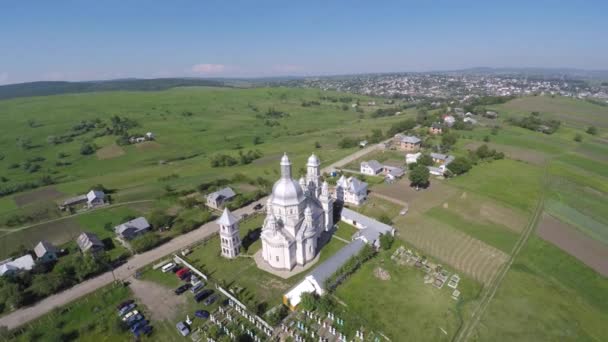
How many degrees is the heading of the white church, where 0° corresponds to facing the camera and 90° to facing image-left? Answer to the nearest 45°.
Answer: approximately 225°

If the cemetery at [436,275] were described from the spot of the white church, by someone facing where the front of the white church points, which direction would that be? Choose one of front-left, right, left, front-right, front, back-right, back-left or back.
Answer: front-right

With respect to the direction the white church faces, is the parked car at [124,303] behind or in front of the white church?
behind

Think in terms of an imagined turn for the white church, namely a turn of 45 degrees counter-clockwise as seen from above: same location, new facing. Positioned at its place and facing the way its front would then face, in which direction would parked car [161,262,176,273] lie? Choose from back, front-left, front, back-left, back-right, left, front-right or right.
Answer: left
